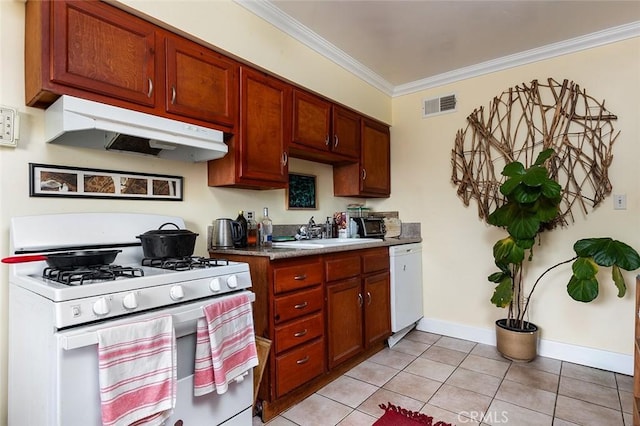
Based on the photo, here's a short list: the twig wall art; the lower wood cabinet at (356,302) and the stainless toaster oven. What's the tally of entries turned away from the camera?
0

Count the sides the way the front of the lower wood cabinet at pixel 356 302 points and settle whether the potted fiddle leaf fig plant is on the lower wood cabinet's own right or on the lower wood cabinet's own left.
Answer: on the lower wood cabinet's own left

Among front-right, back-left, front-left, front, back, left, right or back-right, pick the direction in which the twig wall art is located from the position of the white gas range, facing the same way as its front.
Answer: front-left

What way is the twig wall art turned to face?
toward the camera

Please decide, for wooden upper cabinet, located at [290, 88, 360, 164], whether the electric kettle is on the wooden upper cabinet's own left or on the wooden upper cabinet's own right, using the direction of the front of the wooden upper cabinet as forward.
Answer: on the wooden upper cabinet's own right

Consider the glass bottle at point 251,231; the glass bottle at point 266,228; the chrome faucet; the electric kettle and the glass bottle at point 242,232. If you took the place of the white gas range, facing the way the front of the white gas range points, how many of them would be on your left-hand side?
5

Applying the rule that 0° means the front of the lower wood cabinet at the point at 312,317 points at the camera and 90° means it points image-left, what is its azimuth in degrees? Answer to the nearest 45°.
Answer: approximately 315°

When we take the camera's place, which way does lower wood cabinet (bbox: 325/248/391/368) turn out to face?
facing the viewer and to the right of the viewer

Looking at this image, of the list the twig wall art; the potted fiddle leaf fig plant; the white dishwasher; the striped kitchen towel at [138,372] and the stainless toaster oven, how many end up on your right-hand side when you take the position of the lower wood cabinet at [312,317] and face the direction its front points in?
1

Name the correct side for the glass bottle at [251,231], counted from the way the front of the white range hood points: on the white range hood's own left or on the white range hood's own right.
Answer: on the white range hood's own left

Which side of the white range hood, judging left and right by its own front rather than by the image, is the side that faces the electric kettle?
left

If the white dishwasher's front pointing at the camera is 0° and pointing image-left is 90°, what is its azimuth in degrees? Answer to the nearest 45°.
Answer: approximately 315°

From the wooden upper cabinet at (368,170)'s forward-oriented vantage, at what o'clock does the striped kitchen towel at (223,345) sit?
The striped kitchen towel is roughly at 2 o'clock from the wooden upper cabinet.

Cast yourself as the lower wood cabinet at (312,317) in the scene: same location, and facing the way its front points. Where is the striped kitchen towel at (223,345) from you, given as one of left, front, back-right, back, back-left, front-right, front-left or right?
right

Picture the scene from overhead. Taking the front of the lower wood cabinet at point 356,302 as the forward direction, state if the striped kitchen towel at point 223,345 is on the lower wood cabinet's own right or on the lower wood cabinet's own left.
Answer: on the lower wood cabinet's own right

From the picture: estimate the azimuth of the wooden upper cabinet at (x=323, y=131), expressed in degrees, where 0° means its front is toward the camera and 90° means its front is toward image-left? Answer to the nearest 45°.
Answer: approximately 315°
